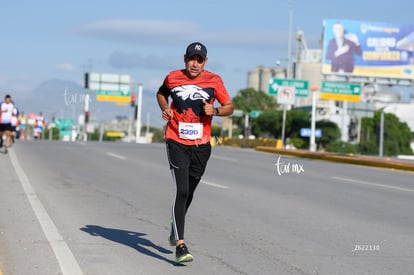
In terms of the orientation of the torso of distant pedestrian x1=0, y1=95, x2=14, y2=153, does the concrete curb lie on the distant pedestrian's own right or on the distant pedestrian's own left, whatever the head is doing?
on the distant pedestrian's own left

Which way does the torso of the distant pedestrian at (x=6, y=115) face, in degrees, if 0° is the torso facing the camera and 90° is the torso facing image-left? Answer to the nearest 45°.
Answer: approximately 0°
